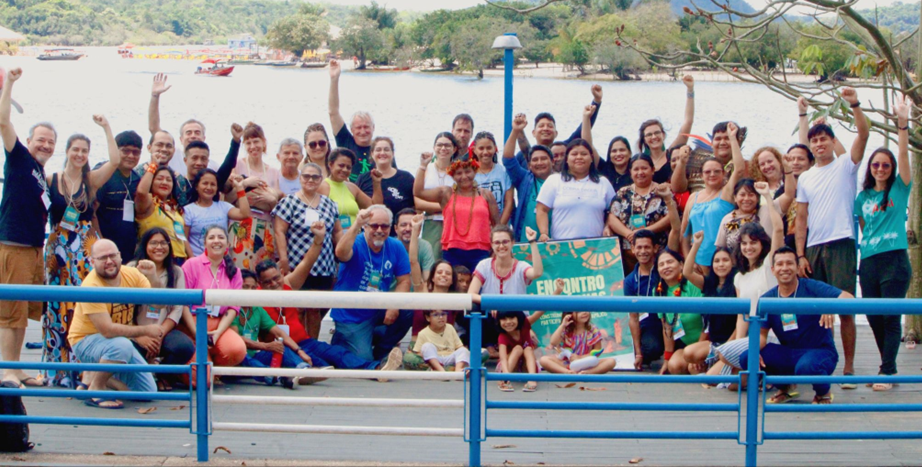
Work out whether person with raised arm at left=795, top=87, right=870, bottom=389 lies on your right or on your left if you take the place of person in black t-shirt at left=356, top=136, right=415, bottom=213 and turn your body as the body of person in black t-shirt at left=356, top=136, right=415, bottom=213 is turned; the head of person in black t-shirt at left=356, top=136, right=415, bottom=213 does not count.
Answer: on your left

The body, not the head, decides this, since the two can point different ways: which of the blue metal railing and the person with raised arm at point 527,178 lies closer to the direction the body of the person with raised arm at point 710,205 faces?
the blue metal railing

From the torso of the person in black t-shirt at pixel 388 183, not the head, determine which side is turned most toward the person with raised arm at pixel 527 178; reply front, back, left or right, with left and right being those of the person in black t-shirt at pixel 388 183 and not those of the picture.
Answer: left

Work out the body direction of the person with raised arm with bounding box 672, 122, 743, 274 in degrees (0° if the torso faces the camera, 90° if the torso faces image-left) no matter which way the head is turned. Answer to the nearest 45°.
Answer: approximately 0°

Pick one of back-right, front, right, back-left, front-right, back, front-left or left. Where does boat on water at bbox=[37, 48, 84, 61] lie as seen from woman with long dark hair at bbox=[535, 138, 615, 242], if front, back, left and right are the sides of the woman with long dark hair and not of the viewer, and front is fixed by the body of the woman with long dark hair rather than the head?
back-right
